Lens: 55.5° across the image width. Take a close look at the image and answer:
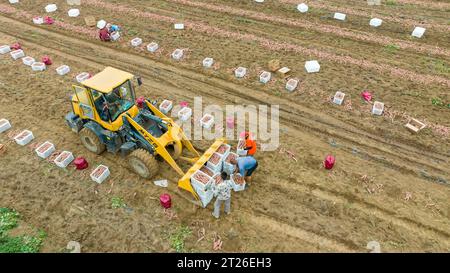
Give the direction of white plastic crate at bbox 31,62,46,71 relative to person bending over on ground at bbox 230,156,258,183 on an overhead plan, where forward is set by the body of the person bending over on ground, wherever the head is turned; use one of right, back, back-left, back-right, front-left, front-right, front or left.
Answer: front-right

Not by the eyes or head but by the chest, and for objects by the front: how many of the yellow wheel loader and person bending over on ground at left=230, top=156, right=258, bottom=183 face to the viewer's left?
1

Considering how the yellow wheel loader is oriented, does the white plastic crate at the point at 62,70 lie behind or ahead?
behind

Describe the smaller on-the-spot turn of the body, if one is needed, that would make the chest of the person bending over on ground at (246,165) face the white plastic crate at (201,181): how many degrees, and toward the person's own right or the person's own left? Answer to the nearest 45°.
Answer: approximately 45° to the person's own left

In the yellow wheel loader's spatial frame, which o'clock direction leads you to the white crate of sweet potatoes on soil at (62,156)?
The white crate of sweet potatoes on soil is roughly at 5 o'clock from the yellow wheel loader.

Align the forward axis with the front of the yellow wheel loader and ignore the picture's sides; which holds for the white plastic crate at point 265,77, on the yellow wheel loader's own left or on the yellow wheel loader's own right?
on the yellow wheel loader's own left

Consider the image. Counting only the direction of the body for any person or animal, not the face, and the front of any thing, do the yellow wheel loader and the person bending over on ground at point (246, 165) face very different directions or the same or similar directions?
very different directions

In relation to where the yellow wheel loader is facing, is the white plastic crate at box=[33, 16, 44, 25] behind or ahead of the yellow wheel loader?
behind

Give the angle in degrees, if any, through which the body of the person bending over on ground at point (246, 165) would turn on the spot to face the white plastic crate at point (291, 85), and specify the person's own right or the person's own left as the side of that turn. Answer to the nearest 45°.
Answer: approximately 90° to the person's own right

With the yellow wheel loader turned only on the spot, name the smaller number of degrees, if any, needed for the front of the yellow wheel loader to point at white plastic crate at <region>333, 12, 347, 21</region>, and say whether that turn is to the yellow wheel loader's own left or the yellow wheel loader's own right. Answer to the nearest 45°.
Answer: approximately 90° to the yellow wheel loader's own left

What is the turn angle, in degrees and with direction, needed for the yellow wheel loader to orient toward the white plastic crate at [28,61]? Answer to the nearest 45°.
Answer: approximately 180°

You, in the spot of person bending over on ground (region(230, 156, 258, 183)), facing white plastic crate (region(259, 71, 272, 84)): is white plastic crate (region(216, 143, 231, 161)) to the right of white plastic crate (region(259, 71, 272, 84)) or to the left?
left

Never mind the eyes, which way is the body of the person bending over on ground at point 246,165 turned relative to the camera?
to the viewer's left
